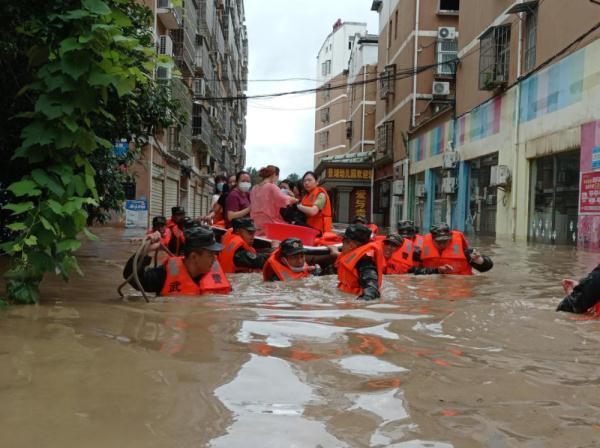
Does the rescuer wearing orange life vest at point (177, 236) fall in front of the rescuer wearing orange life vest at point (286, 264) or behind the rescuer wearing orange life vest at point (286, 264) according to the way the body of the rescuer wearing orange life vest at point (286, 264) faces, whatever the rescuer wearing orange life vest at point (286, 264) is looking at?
behind

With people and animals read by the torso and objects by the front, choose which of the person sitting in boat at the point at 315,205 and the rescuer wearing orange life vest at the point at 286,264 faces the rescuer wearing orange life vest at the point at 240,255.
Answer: the person sitting in boat

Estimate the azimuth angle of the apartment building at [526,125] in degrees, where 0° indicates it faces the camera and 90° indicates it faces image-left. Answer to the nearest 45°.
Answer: approximately 45°

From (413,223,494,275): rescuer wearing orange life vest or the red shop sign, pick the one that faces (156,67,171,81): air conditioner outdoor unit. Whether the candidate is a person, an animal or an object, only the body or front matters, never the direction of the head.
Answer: the red shop sign

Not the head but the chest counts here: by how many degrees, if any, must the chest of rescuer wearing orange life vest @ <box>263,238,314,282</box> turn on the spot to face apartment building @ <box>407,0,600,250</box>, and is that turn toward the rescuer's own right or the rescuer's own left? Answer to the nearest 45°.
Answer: approximately 90° to the rescuer's own left

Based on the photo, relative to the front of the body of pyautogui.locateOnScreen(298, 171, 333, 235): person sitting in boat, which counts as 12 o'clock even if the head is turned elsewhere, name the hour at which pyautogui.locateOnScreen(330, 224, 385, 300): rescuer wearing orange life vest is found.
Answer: The rescuer wearing orange life vest is roughly at 10 o'clock from the person sitting in boat.

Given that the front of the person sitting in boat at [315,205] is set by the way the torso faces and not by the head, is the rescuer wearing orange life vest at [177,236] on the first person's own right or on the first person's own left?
on the first person's own right

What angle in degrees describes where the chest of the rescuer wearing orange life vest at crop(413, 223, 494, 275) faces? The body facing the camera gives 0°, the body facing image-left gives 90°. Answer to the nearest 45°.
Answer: approximately 0°

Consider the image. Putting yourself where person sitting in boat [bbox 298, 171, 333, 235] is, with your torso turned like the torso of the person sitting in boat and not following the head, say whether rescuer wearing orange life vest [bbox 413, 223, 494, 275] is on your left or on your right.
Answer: on your left

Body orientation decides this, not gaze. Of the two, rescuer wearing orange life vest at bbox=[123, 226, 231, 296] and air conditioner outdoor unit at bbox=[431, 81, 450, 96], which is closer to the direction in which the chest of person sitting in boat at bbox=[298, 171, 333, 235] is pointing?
the rescuer wearing orange life vest
